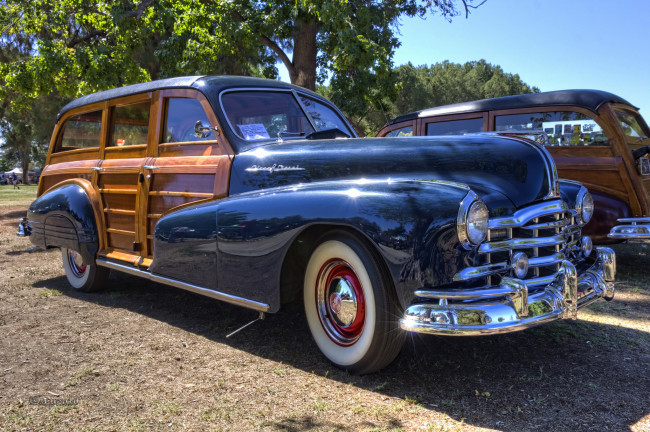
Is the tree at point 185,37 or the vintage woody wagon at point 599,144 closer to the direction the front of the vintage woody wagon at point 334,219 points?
the vintage woody wagon

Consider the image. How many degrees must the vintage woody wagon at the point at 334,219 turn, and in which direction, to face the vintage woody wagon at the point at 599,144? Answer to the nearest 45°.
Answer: approximately 90° to its left

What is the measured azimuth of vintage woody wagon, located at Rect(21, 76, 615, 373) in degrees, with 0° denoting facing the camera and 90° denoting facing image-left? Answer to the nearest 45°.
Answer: approximately 315°

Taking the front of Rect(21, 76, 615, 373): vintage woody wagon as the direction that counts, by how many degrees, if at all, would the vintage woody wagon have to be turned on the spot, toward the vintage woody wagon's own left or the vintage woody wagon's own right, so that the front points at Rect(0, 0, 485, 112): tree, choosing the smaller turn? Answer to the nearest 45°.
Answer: approximately 135° to the vintage woody wagon's own left
